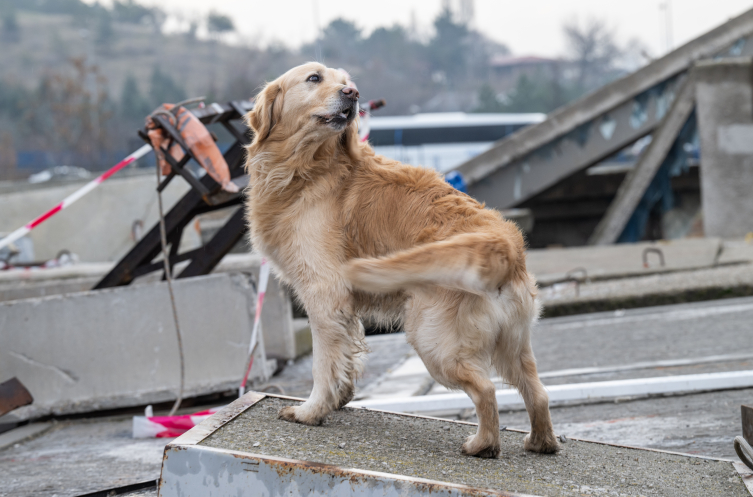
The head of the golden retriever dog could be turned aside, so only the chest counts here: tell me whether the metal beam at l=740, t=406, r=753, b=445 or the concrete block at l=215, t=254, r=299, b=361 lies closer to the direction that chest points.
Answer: the concrete block

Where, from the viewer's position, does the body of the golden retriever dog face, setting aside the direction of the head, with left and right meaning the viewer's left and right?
facing away from the viewer and to the left of the viewer

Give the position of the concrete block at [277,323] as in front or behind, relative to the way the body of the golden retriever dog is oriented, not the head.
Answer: in front

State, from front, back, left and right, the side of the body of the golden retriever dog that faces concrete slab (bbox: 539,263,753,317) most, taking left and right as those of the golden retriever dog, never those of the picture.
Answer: right

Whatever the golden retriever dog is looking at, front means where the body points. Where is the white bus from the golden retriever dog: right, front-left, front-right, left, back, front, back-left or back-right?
front-right

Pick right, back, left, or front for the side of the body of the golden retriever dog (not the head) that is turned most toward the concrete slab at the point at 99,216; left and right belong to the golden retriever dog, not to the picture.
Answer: front

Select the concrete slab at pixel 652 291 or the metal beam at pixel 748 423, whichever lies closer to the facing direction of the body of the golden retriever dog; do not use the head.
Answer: the concrete slab

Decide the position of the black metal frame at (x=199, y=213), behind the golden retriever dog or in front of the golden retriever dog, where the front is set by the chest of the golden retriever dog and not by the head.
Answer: in front

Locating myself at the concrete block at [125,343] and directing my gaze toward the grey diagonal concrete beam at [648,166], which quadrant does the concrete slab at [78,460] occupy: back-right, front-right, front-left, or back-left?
back-right
